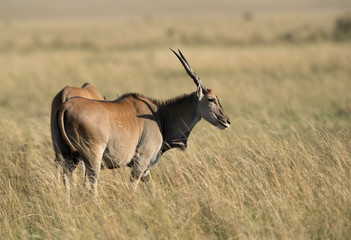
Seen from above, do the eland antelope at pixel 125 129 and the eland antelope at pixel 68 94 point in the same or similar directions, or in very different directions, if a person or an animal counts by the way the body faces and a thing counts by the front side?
same or similar directions

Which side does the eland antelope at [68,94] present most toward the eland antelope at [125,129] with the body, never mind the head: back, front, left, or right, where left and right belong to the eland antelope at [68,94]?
right

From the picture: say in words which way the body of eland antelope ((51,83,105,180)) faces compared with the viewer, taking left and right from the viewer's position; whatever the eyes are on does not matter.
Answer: facing away from the viewer and to the right of the viewer

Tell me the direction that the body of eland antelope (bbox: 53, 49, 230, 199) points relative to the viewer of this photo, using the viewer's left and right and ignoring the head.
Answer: facing away from the viewer and to the right of the viewer

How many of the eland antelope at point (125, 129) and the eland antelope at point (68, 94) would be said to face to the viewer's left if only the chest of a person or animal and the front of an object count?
0

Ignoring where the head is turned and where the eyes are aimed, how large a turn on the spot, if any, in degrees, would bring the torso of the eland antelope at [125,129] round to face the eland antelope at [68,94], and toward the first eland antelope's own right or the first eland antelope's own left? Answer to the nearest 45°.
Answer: approximately 90° to the first eland antelope's own left
